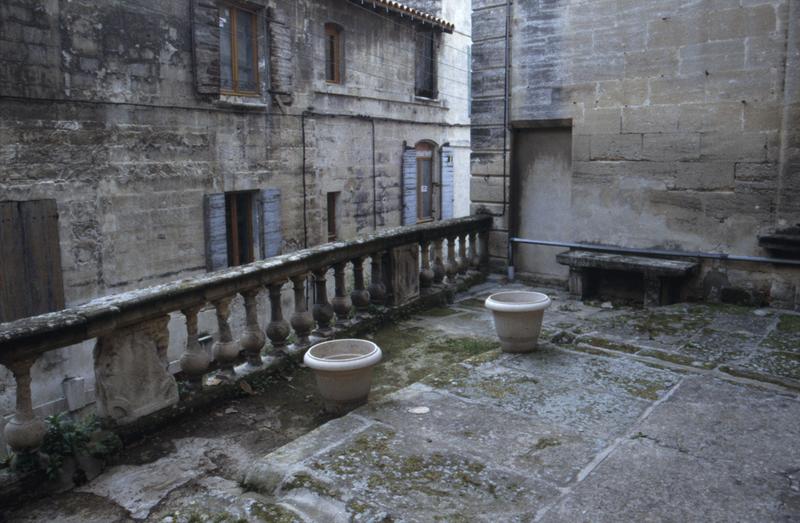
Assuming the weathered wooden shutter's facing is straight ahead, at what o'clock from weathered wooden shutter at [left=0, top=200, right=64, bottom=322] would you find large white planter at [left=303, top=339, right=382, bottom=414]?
The large white planter is roughly at 1 o'clock from the weathered wooden shutter.

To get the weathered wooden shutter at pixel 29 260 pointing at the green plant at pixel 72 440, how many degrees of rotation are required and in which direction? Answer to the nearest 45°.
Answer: approximately 45° to its right

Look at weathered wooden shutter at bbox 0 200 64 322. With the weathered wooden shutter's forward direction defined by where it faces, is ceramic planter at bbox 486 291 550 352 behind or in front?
in front

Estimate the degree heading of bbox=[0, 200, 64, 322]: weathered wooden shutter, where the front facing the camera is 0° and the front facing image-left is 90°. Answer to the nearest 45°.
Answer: approximately 315°

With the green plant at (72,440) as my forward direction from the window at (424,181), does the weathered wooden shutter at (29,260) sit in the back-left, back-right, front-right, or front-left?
front-right

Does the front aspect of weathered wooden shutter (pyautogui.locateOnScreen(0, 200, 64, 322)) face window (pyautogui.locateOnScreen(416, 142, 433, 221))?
no

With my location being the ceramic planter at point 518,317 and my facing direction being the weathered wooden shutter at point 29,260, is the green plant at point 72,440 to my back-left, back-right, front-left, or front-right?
front-left
